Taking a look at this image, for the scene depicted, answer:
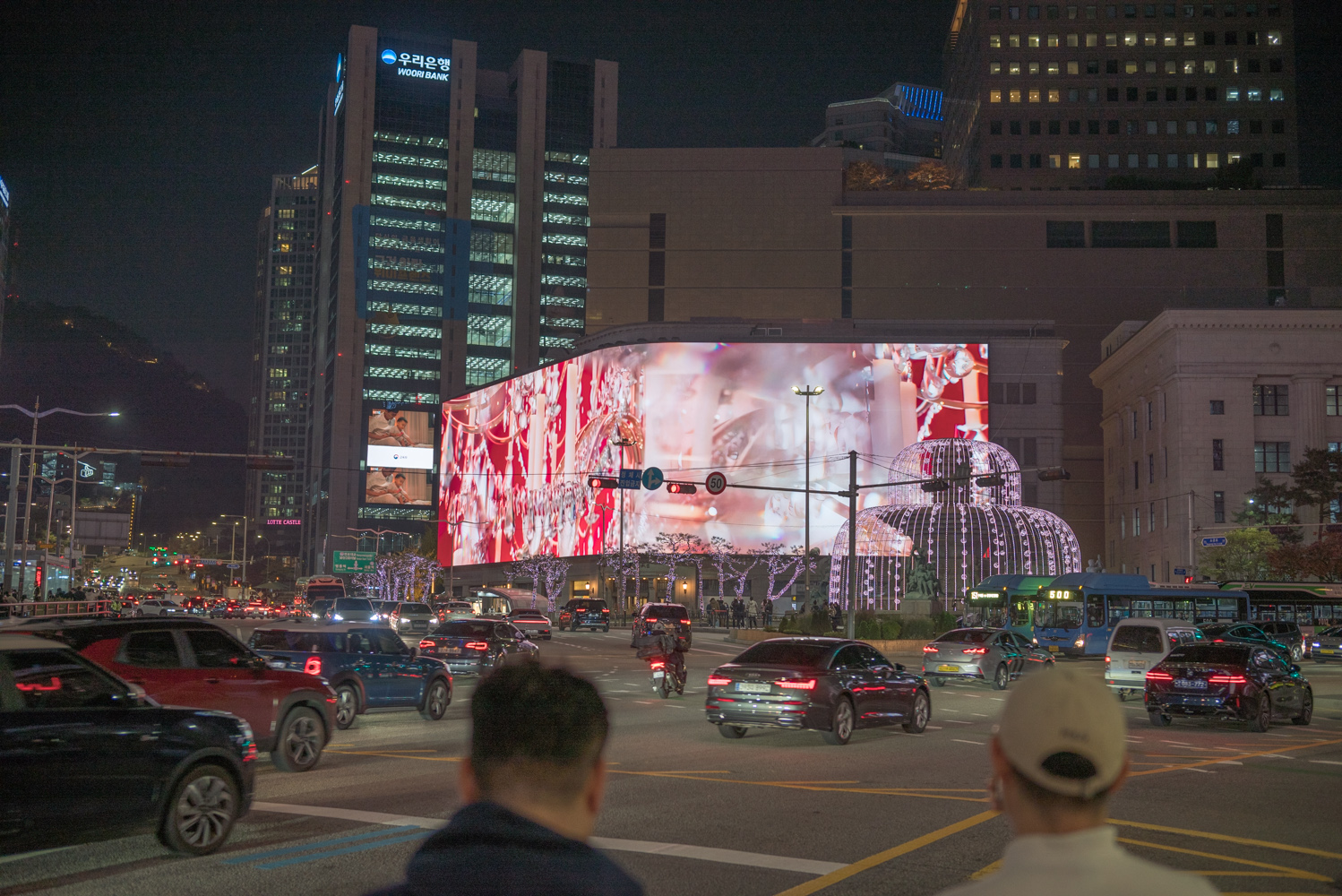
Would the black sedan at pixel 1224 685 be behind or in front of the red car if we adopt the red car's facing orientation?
in front

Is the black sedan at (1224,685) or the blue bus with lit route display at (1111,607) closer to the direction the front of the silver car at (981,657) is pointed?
the blue bus with lit route display

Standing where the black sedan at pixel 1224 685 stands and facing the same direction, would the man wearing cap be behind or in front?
behind

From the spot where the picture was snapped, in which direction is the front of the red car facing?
facing away from the viewer and to the right of the viewer

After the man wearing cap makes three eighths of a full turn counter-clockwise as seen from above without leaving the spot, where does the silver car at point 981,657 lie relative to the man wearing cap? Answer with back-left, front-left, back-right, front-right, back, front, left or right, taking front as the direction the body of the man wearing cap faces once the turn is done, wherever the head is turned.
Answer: back-right

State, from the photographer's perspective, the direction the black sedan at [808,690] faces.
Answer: facing away from the viewer and to the right of the viewer

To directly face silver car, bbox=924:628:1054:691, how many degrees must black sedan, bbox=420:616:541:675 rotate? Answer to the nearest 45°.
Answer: approximately 45° to its right

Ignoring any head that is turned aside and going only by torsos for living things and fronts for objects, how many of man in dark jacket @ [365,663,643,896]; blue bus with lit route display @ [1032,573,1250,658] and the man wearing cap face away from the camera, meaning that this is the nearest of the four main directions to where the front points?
2

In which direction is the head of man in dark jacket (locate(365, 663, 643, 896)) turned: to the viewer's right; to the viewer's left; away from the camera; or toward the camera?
away from the camera

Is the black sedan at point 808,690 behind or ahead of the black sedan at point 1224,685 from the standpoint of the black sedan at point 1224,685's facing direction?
behind

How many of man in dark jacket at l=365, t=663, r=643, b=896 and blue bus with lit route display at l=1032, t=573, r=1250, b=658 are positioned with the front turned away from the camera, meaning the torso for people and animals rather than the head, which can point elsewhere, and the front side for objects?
1

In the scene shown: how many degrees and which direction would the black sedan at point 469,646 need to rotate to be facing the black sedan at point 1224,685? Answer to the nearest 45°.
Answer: approximately 90° to its right

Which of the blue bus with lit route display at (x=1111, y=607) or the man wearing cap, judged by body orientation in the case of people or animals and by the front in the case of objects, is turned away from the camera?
the man wearing cap

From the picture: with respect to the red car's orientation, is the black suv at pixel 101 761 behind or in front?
behind

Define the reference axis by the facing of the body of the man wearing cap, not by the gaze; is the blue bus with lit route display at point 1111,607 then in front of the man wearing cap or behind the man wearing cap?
in front

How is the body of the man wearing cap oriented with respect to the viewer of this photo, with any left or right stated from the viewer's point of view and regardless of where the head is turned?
facing away from the viewer

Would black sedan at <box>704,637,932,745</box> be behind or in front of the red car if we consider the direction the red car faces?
in front

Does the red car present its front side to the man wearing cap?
no

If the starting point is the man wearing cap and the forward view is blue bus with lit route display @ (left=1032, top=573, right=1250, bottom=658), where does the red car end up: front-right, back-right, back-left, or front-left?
front-left
